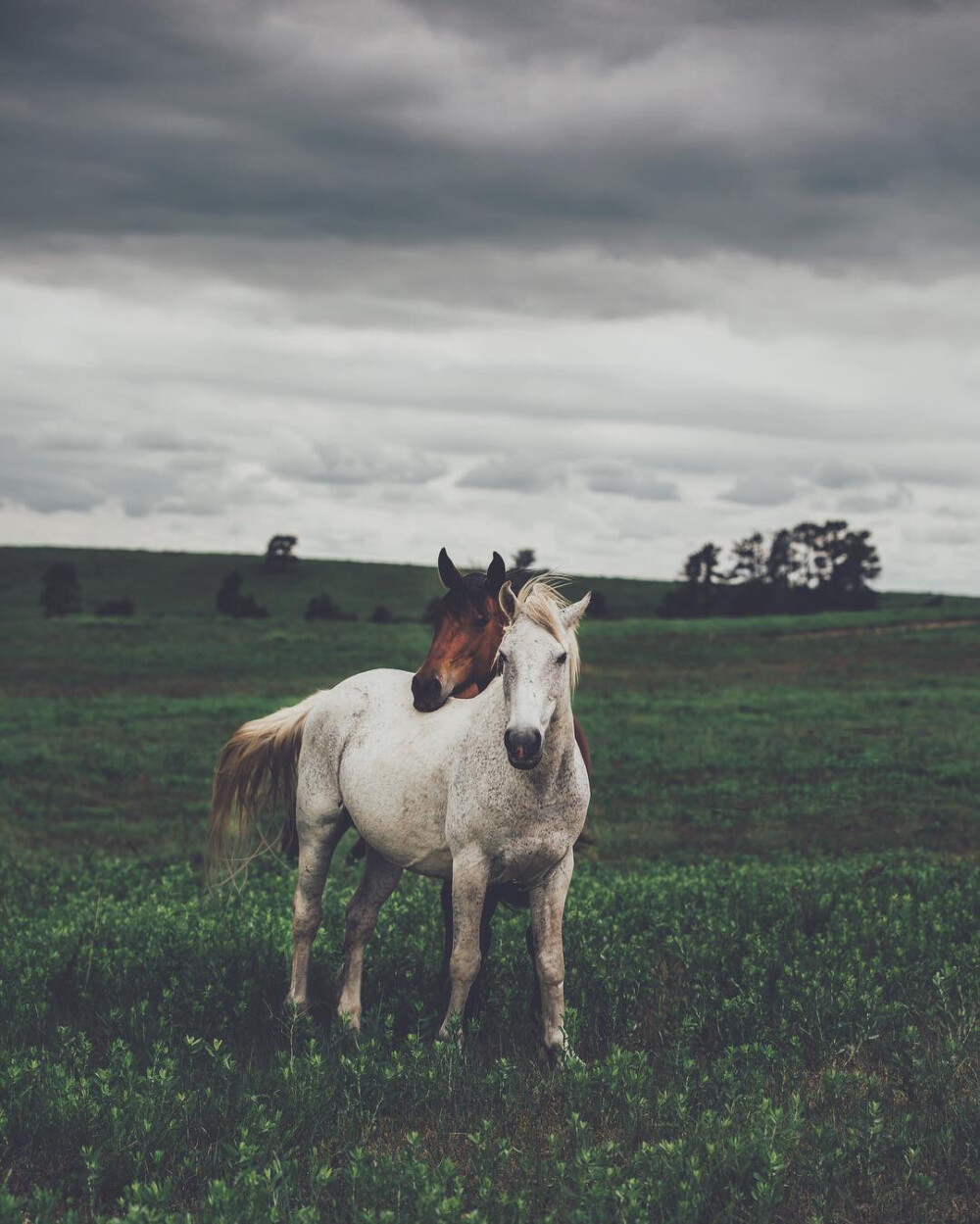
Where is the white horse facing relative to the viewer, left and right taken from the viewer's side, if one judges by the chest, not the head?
facing the viewer and to the right of the viewer
